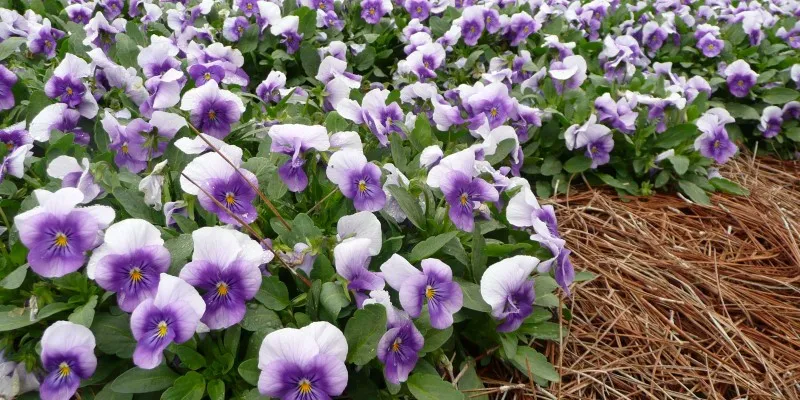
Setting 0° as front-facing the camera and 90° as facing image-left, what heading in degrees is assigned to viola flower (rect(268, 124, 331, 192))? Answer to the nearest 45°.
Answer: approximately 0°

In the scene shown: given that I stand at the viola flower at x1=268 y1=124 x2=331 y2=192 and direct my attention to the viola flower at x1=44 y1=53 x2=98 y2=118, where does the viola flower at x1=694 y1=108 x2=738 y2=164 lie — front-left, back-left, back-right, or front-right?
back-right

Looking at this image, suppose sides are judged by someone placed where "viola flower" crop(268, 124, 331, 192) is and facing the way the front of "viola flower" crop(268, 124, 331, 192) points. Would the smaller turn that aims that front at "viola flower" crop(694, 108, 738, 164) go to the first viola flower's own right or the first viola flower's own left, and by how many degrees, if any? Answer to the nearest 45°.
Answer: approximately 90° to the first viola flower's own left

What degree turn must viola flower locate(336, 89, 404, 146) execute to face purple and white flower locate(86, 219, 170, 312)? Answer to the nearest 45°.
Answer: approximately 90° to its right

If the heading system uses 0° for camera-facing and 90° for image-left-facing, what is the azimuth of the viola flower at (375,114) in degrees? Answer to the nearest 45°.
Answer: approximately 315°

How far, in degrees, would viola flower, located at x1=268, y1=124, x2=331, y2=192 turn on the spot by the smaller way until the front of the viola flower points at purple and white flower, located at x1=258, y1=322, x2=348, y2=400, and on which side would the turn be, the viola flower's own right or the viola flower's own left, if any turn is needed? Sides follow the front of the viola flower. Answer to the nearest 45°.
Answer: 0° — it already faces it

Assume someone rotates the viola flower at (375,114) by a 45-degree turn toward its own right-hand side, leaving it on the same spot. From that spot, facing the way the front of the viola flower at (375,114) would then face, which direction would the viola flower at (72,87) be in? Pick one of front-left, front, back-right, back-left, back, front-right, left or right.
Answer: right

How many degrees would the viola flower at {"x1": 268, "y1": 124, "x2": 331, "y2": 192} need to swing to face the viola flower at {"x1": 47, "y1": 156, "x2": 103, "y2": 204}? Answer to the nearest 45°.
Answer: approximately 90° to its right

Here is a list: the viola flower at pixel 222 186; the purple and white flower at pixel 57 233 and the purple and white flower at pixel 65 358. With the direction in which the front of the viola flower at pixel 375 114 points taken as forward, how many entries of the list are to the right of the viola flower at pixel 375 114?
3

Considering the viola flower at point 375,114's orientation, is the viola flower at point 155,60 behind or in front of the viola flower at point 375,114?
behind

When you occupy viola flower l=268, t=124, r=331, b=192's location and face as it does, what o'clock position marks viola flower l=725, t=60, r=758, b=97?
viola flower l=725, t=60, r=758, b=97 is roughly at 8 o'clock from viola flower l=268, t=124, r=331, b=192.

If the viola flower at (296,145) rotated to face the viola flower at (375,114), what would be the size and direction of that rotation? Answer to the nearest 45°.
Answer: approximately 135° to its left
